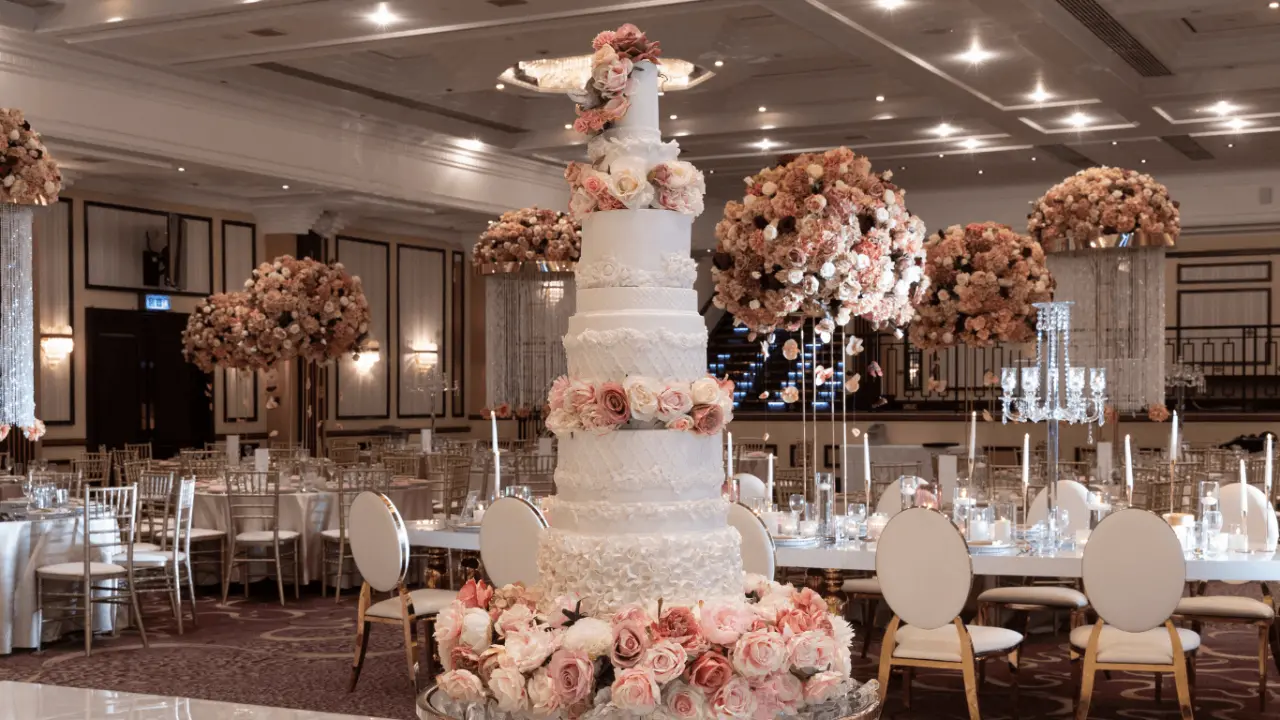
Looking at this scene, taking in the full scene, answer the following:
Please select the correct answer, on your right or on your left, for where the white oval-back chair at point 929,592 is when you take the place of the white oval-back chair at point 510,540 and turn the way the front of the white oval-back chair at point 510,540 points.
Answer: on your right

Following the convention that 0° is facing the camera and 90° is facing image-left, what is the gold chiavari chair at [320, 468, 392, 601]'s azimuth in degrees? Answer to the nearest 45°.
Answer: approximately 135°

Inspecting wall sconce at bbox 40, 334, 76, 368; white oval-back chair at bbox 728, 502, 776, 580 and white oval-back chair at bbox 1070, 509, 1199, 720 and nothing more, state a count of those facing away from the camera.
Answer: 2

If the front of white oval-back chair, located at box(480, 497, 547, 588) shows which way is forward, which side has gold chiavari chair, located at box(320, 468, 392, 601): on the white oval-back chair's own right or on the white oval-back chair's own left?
on the white oval-back chair's own left

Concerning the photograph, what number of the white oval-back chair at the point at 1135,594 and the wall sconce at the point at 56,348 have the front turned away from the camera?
1

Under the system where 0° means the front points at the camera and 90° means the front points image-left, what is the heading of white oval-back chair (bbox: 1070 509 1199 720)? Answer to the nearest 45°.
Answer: approximately 180°

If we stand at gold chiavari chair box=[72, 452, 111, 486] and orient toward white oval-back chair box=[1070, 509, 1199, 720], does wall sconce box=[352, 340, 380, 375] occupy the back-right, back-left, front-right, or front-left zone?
back-left

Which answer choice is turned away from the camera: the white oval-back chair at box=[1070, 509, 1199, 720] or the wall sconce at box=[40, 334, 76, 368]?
the white oval-back chair

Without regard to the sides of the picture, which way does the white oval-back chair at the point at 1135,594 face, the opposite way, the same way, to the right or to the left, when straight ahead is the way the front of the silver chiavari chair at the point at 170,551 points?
to the right

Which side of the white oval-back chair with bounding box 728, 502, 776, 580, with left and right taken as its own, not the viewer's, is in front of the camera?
back

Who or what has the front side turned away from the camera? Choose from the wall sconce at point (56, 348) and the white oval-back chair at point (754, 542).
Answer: the white oval-back chair

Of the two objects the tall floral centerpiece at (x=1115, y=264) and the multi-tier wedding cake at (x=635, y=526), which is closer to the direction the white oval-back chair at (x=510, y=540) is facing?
the tall floral centerpiece

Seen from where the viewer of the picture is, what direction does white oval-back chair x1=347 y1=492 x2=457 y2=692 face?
facing away from the viewer and to the right of the viewer
